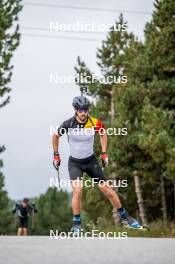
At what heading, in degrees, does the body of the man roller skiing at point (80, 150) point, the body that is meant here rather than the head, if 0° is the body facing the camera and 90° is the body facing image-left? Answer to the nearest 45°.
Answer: approximately 0°
